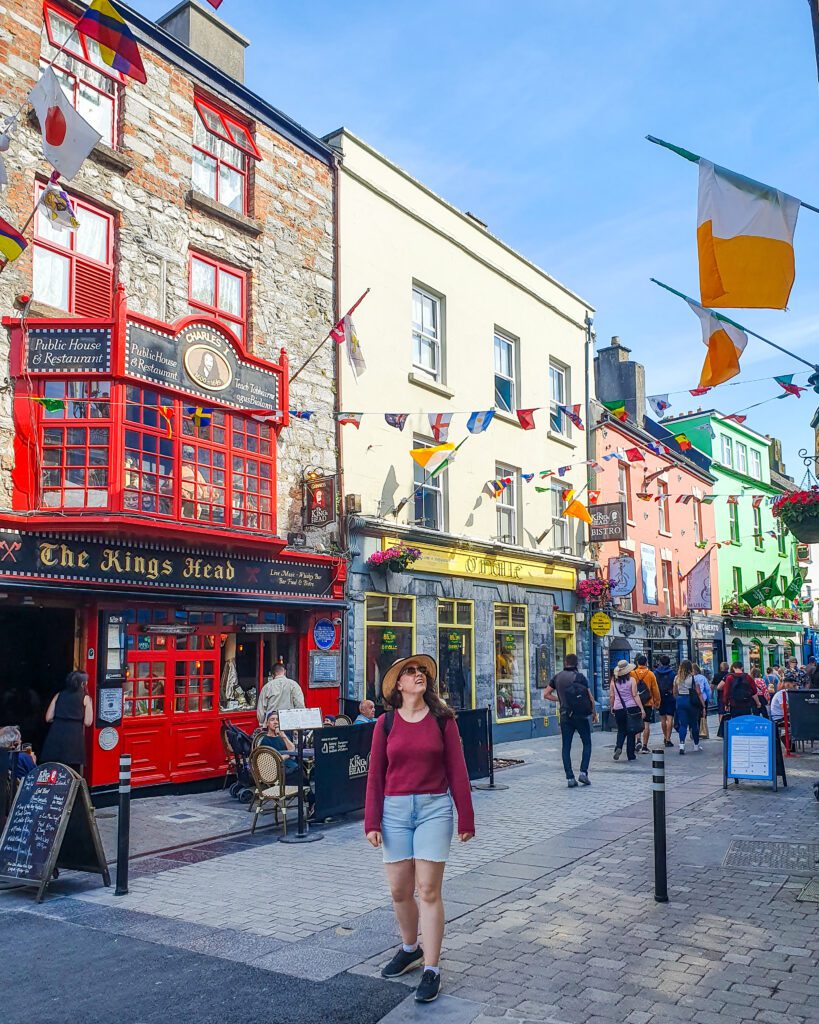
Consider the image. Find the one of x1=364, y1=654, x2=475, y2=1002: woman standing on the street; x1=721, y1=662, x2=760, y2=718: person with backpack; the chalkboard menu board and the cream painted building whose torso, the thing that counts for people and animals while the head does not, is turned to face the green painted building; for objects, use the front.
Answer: the person with backpack

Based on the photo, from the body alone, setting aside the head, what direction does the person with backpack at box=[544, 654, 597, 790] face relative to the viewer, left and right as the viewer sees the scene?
facing away from the viewer

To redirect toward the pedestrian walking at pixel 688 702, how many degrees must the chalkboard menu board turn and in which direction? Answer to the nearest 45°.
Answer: approximately 180°

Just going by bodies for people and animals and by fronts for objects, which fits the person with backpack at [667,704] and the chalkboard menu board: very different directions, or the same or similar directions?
very different directions

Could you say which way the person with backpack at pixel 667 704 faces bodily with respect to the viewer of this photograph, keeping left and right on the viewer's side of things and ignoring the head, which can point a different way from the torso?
facing away from the viewer

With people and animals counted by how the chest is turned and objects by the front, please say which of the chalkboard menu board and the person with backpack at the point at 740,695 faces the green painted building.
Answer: the person with backpack

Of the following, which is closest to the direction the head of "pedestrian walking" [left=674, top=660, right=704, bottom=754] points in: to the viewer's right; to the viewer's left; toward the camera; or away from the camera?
away from the camera

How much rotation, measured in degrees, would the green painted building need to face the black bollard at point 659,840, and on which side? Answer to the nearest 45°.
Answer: approximately 45° to its right

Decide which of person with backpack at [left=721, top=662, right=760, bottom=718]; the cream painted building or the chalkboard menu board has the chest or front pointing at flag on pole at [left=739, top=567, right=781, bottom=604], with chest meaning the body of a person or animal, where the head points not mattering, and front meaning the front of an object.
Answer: the person with backpack

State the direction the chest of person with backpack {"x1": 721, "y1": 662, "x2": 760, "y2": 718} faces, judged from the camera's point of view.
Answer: away from the camera

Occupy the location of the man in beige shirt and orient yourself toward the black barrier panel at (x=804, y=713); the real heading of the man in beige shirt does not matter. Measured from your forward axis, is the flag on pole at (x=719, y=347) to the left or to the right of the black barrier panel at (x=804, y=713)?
right
